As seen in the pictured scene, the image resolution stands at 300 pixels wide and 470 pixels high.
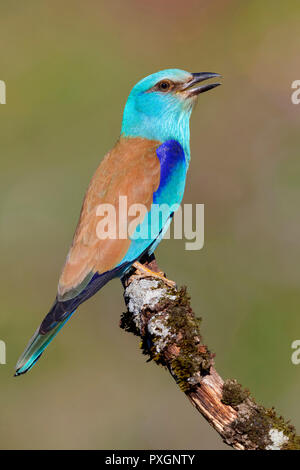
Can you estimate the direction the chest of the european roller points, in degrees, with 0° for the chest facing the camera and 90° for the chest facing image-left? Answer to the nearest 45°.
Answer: approximately 270°
